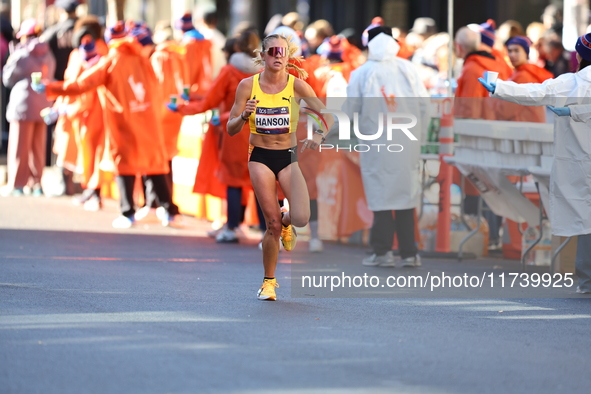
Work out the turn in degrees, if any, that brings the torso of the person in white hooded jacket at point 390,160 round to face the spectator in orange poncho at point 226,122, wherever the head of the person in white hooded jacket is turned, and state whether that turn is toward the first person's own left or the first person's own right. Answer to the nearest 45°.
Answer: approximately 45° to the first person's own left

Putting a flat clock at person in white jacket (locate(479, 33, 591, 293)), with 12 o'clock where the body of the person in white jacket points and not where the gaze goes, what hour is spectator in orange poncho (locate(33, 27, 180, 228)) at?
The spectator in orange poncho is roughly at 1 o'clock from the person in white jacket.

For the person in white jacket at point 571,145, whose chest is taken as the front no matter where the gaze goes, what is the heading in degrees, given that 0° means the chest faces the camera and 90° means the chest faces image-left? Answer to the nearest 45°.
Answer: approximately 90°

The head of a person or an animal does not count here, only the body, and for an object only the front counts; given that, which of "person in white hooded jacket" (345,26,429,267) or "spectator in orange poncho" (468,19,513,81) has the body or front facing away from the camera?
the person in white hooded jacket

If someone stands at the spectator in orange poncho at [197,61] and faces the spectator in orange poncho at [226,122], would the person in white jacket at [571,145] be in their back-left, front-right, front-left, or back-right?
front-left

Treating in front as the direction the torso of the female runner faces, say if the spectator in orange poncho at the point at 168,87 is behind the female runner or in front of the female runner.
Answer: behind

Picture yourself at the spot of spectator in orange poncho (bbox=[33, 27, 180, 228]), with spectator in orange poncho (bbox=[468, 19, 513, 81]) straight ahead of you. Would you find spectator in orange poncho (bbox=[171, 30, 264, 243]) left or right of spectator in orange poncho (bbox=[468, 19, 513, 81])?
right
